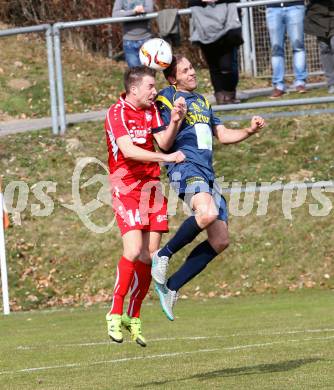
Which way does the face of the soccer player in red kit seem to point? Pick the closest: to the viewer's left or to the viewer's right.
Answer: to the viewer's right

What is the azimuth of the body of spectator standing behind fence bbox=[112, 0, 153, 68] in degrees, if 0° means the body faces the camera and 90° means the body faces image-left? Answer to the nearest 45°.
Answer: approximately 0°

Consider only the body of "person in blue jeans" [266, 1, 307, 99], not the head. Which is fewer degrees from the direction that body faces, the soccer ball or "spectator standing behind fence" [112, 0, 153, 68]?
the soccer ball

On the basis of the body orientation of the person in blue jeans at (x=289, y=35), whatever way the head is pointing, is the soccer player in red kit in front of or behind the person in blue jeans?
in front

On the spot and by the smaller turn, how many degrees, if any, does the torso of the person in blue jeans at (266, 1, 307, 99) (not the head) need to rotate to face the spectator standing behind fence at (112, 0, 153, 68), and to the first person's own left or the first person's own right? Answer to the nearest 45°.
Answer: approximately 90° to the first person's own right

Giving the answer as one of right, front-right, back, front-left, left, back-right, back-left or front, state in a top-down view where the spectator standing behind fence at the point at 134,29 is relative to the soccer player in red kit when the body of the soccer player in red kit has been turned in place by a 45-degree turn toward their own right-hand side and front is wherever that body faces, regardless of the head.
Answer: back

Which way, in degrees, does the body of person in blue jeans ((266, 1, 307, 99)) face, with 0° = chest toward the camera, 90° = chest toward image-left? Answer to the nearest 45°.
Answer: approximately 0°

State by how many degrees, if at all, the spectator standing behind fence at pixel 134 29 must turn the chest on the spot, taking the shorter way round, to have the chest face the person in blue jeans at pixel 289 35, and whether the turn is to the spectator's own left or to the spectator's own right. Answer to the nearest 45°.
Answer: approximately 90° to the spectator's own left
